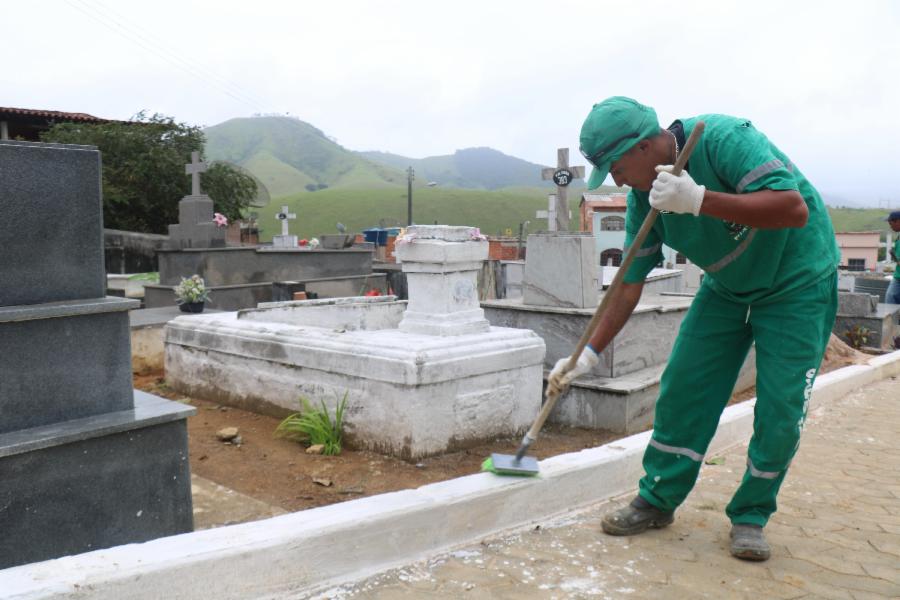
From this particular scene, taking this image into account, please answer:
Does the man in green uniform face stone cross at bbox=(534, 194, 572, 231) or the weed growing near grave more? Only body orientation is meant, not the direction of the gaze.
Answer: the weed growing near grave

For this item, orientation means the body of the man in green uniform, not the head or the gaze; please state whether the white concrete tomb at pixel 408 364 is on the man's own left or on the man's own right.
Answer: on the man's own right

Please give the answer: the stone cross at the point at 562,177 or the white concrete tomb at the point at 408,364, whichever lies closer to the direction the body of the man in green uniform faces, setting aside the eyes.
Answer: the white concrete tomb

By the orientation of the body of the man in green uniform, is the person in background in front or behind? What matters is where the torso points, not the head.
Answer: behind

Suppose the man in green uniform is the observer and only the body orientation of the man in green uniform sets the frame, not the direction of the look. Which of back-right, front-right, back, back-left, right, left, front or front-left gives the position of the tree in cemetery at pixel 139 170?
right

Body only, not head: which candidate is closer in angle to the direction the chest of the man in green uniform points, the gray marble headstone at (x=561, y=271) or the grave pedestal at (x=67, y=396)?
the grave pedestal

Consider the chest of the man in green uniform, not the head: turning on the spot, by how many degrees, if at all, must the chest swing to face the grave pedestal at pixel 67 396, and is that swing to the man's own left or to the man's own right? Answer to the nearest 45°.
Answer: approximately 45° to the man's own right

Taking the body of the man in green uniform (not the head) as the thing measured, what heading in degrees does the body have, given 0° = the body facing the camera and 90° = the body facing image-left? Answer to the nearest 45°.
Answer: approximately 45°
